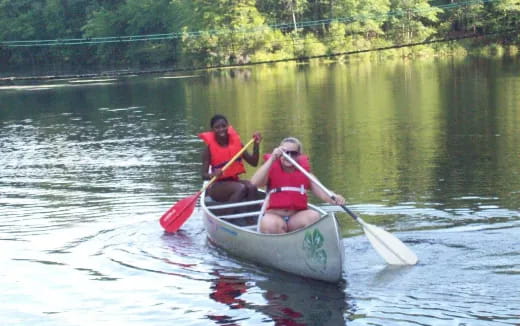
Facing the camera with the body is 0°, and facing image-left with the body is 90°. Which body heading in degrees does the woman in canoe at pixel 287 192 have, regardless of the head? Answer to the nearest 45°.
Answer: approximately 0°

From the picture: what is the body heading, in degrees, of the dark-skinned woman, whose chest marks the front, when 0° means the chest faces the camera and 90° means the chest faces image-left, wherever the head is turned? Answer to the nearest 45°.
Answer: approximately 315°

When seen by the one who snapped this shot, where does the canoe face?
facing the viewer and to the right of the viewer
